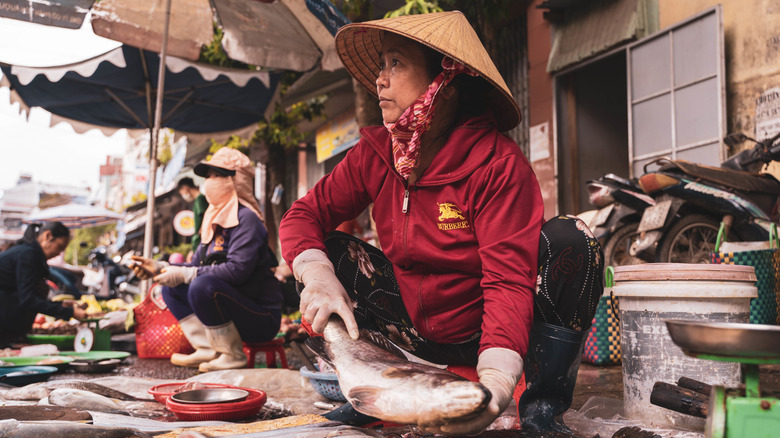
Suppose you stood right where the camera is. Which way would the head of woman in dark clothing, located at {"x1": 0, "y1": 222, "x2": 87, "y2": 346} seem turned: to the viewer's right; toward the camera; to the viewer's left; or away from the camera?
to the viewer's right

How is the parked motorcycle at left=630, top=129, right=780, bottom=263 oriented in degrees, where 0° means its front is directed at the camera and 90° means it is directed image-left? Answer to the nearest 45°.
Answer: approximately 225°

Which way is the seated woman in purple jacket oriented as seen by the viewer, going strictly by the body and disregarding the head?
to the viewer's left

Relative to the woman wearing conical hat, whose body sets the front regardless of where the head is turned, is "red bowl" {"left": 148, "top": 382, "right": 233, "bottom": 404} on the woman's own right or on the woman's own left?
on the woman's own right

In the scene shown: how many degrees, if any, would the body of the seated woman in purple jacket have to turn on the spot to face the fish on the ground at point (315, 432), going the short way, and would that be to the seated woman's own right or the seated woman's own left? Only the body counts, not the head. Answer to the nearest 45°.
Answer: approximately 90° to the seated woman's own left

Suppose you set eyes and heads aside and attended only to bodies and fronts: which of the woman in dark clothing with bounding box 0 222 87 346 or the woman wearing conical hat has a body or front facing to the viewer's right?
the woman in dark clothing

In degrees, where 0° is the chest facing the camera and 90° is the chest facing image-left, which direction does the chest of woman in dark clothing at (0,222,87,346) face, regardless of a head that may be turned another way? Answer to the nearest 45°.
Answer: approximately 270°

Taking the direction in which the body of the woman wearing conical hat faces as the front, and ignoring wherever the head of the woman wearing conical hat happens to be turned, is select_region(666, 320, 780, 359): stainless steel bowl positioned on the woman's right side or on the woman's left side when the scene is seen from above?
on the woman's left side

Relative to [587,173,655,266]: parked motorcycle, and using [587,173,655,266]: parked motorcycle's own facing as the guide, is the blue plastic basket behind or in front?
behind

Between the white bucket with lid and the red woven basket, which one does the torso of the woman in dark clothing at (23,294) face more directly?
the red woven basket

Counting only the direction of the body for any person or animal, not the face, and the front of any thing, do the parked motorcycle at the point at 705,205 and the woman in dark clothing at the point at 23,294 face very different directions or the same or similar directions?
same or similar directions

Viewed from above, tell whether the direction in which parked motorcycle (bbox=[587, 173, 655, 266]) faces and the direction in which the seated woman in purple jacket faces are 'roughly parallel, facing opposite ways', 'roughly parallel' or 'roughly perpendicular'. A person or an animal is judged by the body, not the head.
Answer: roughly parallel, facing opposite ways

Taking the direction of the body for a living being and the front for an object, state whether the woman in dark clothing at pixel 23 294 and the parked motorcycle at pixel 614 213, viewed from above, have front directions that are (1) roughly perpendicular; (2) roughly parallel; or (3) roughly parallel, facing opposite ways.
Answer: roughly parallel

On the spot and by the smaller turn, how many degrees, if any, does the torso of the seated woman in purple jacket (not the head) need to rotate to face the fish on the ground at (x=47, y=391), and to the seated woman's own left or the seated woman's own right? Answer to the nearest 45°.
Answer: approximately 45° to the seated woman's own left
